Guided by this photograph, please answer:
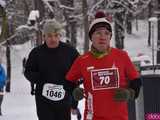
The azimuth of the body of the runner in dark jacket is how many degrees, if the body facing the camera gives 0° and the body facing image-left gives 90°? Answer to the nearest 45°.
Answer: approximately 0°

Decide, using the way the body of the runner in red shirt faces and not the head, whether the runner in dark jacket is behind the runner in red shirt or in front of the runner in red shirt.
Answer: behind

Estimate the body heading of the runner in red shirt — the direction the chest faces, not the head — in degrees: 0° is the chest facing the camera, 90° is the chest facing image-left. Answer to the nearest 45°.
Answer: approximately 0°

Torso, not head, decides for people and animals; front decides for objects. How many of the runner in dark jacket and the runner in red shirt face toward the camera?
2
